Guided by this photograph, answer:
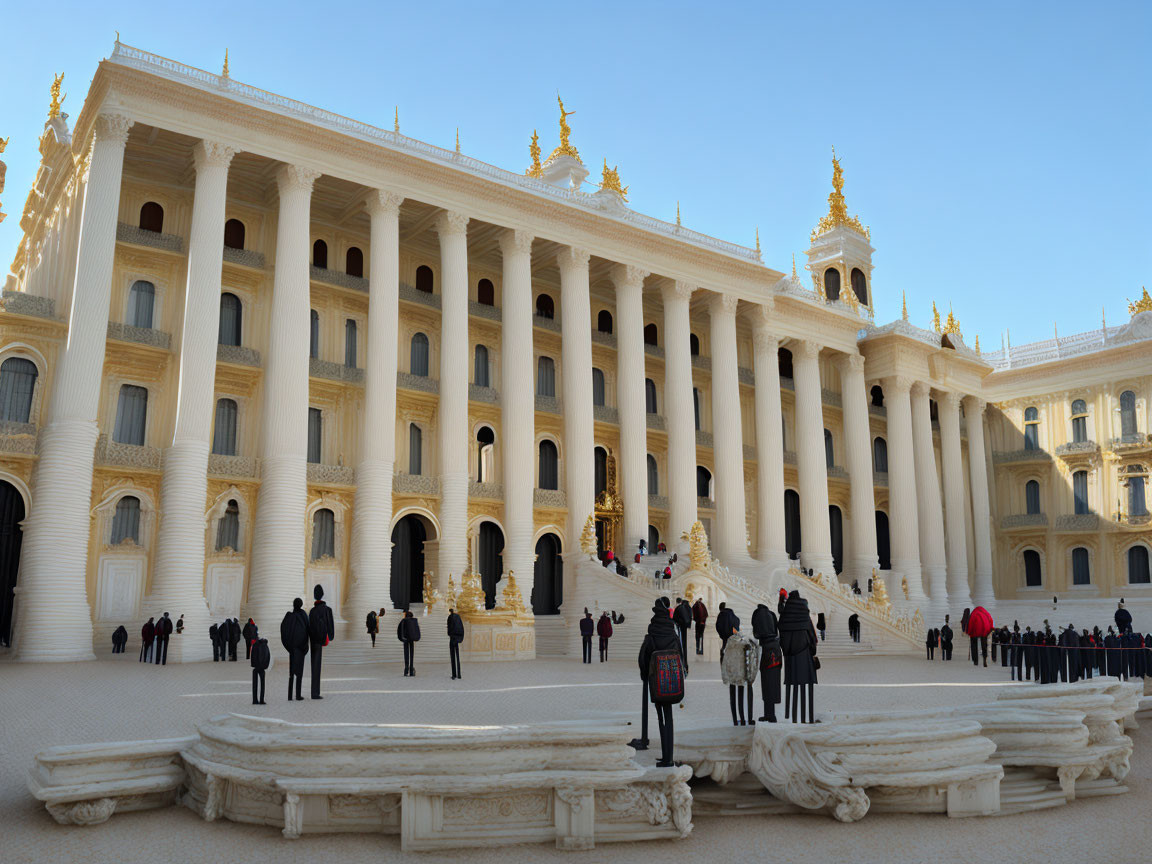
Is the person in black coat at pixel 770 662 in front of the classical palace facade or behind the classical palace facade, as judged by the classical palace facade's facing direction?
in front

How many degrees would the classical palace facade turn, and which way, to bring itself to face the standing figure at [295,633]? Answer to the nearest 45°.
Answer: approximately 45° to its right

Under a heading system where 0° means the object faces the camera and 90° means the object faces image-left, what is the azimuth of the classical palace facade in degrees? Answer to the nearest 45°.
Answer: approximately 315°

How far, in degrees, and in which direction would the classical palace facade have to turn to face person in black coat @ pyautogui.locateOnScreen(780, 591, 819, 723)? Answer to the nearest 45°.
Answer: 0° — it already faces them

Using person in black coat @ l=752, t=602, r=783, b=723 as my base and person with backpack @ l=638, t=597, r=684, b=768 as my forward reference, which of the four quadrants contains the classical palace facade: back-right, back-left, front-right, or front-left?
back-right

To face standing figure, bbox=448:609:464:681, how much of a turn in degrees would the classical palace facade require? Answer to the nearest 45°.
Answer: approximately 45° to its right

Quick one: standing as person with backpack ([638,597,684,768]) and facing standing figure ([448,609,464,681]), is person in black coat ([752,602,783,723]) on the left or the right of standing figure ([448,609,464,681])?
right

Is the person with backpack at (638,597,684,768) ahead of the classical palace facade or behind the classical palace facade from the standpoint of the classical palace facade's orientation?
ahead
